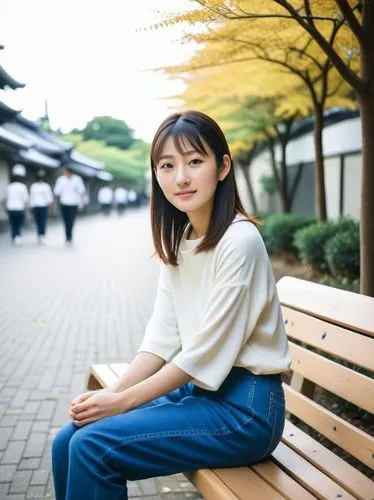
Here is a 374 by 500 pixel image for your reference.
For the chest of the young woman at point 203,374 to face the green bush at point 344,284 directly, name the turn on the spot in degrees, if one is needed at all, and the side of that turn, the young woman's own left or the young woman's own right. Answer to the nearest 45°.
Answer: approximately 180°

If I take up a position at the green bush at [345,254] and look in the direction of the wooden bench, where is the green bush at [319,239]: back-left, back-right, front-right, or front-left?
back-right

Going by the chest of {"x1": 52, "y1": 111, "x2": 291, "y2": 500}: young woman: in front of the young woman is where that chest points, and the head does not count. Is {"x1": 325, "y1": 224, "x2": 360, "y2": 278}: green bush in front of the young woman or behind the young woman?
behind

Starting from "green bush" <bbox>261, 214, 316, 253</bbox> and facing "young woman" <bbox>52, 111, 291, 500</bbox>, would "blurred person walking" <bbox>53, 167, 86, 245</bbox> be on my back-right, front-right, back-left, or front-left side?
back-right

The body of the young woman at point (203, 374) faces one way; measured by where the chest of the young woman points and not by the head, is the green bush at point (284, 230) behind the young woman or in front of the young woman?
behind

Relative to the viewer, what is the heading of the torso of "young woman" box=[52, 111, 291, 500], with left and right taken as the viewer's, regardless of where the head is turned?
facing the viewer and to the left of the viewer
